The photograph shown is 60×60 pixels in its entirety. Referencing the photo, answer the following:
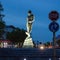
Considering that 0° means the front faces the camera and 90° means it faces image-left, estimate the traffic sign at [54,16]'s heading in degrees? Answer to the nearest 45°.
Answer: approximately 0°
